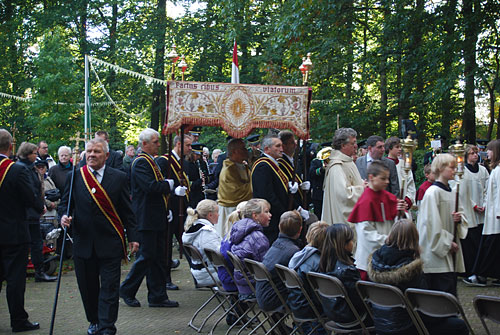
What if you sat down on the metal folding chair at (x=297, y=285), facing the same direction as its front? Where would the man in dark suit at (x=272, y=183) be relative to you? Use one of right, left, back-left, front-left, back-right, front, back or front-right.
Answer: front-left

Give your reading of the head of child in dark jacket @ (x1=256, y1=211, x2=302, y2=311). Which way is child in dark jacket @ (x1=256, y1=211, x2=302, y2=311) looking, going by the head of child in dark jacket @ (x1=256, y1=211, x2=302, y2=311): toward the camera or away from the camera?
away from the camera

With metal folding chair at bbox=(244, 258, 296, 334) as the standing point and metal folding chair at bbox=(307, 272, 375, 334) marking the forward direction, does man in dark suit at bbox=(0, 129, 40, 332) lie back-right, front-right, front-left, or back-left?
back-right

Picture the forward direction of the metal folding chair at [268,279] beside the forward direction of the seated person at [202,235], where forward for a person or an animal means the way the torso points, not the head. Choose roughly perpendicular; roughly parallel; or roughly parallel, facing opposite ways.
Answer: roughly parallel

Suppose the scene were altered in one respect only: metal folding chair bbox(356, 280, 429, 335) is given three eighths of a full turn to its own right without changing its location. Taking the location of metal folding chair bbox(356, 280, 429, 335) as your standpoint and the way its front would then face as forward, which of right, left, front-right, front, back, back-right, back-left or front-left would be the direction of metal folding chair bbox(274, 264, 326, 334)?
back-right

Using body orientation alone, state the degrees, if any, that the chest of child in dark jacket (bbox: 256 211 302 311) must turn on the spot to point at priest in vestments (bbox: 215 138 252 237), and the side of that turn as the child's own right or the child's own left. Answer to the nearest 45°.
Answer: approximately 45° to the child's own left

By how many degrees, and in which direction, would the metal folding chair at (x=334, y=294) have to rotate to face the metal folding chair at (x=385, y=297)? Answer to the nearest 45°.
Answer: approximately 90° to its right
